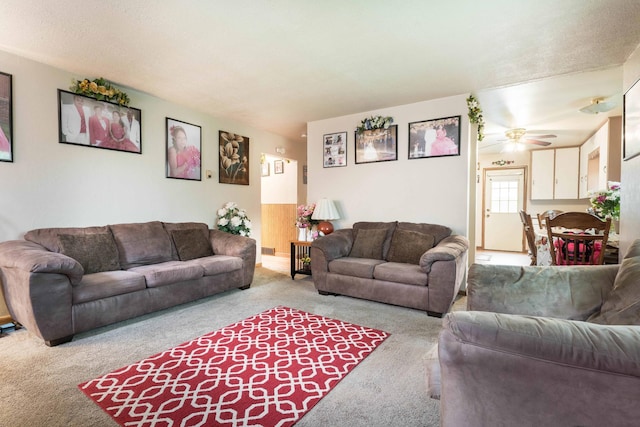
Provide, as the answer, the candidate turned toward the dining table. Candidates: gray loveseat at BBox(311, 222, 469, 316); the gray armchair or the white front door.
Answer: the white front door

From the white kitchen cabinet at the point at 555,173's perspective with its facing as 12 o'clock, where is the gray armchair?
The gray armchair is roughly at 12 o'clock from the white kitchen cabinet.

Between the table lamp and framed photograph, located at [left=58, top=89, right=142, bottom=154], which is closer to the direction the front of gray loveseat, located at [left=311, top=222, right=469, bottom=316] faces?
the framed photograph

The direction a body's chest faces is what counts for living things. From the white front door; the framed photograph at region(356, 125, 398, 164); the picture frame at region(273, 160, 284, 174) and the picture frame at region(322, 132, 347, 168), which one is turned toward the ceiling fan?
the white front door

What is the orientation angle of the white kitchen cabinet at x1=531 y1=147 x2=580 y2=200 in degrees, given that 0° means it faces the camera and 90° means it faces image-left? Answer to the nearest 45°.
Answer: approximately 0°

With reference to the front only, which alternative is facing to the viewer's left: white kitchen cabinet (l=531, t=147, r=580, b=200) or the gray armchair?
the gray armchair

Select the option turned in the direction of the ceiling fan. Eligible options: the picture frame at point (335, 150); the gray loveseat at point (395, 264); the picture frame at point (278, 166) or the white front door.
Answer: the white front door

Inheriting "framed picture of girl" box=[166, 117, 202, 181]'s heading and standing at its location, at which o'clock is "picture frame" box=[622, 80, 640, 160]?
The picture frame is roughly at 12 o'clock from the framed picture of girl.

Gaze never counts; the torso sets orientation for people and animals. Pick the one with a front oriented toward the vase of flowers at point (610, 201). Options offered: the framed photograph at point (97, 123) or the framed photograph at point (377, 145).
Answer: the framed photograph at point (97, 123)
